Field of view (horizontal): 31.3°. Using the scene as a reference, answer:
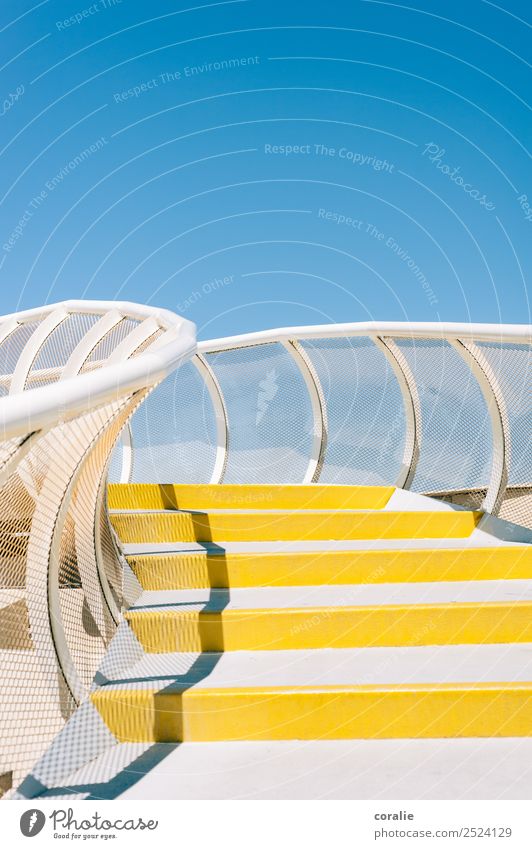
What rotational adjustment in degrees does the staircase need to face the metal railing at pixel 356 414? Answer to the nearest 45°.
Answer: approximately 180°

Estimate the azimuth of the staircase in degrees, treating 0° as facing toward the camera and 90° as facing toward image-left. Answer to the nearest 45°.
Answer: approximately 0°

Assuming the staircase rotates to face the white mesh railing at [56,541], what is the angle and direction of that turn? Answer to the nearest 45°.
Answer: approximately 45° to its right

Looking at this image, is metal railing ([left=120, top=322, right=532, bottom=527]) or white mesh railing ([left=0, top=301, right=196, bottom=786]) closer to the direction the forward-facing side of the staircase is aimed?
the white mesh railing
